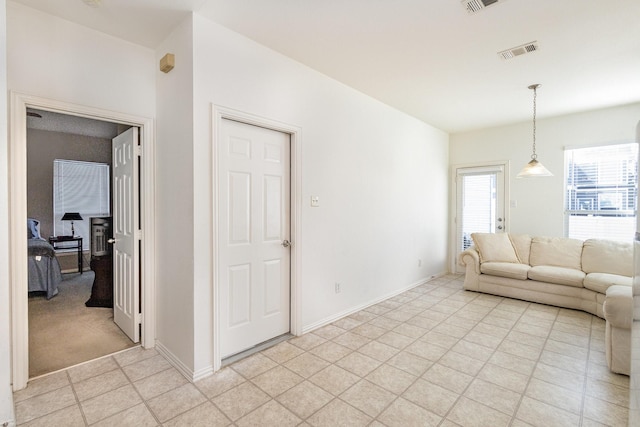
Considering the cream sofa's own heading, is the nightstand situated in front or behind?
in front

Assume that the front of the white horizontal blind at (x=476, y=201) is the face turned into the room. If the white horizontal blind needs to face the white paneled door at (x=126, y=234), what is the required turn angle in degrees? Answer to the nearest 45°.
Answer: approximately 45° to its right

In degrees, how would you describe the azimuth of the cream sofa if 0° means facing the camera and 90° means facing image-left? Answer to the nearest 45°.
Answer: approximately 45°

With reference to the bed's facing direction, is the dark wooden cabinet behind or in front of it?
in front

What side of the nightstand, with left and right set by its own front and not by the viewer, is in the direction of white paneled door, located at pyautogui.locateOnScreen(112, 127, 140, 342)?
front

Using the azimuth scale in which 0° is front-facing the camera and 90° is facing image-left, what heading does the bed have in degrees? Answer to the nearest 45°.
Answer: approximately 0°
